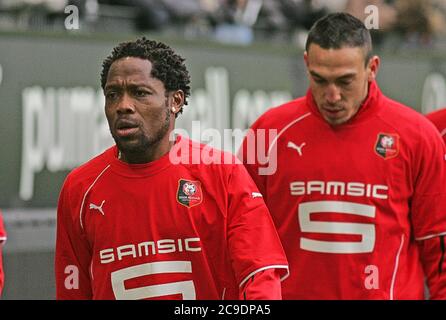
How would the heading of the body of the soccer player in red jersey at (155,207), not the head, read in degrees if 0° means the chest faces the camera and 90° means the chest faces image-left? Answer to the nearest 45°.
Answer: approximately 45°

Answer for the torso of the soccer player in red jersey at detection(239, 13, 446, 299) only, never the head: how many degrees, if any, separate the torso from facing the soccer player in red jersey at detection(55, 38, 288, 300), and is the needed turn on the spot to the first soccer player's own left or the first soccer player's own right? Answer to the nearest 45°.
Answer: approximately 45° to the first soccer player's own right

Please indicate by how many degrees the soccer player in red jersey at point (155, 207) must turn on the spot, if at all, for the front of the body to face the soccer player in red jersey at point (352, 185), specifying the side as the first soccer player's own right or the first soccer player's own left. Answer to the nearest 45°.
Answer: approximately 180°
